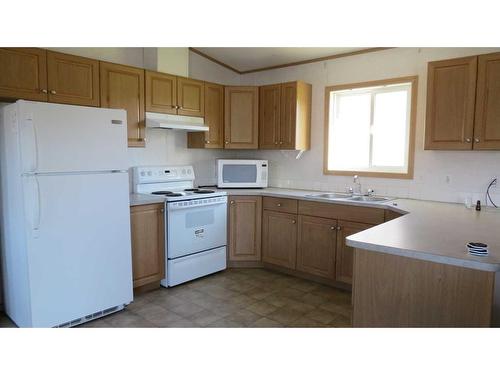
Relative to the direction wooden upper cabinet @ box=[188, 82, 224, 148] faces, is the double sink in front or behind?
in front

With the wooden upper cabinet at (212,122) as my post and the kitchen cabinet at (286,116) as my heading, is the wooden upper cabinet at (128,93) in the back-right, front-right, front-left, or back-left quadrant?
back-right

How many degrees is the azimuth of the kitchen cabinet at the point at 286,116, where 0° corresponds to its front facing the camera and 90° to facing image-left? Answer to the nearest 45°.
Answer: approximately 45°

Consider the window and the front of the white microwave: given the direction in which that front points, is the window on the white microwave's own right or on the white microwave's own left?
on the white microwave's own left

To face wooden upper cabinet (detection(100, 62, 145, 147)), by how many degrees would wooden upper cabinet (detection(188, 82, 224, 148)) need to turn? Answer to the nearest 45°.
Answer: approximately 90° to its right

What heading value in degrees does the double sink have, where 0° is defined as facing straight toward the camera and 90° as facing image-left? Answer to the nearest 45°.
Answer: approximately 45°

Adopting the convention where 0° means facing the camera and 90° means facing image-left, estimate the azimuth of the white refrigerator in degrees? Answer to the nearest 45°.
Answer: approximately 315°

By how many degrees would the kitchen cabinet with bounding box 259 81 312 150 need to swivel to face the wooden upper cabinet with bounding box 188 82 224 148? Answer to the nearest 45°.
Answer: approximately 45° to its right
